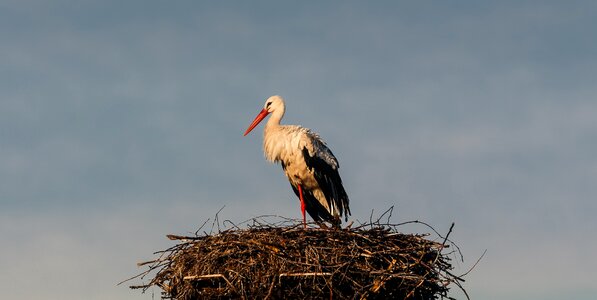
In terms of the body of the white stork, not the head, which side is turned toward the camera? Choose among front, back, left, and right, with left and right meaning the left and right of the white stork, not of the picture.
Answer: left
